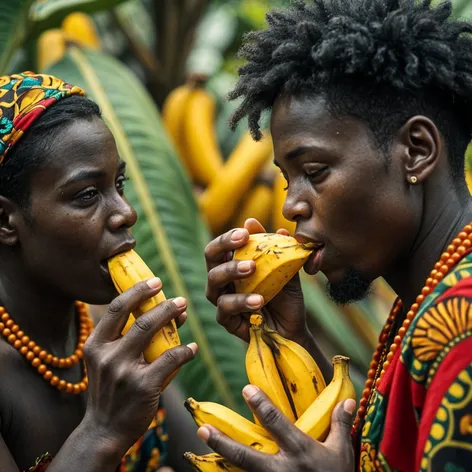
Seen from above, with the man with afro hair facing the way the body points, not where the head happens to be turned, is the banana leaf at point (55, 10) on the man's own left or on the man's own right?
on the man's own right

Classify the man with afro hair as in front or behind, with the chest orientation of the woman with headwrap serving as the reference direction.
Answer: in front

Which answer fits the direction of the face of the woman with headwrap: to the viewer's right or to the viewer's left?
to the viewer's right

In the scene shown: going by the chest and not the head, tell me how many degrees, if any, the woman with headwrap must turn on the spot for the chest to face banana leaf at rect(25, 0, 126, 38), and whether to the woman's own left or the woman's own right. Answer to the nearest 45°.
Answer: approximately 135° to the woman's own left

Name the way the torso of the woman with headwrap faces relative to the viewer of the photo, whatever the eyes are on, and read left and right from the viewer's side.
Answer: facing the viewer and to the right of the viewer

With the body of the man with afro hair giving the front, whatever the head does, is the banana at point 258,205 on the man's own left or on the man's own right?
on the man's own right

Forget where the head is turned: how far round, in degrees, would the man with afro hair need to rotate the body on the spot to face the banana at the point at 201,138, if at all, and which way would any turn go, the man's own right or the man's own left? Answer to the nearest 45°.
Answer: approximately 90° to the man's own right

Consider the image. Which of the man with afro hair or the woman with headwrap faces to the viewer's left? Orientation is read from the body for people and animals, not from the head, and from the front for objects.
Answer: the man with afro hair

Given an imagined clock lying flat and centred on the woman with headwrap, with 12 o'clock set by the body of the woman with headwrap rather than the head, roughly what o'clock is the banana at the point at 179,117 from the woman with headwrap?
The banana is roughly at 8 o'clock from the woman with headwrap.

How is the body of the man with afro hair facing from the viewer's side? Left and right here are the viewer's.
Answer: facing to the left of the viewer

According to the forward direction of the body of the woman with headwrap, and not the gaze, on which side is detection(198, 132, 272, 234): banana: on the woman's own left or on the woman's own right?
on the woman's own left

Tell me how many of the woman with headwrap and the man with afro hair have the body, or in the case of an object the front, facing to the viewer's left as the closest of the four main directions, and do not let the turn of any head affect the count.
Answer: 1

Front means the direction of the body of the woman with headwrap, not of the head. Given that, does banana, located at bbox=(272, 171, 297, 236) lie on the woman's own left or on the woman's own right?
on the woman's own left
